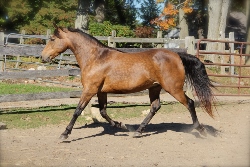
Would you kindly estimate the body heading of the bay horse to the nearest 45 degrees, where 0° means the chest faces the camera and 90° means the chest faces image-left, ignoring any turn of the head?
approximately 90°

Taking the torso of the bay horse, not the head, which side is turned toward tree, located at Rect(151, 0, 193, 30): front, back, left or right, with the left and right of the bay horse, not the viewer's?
right

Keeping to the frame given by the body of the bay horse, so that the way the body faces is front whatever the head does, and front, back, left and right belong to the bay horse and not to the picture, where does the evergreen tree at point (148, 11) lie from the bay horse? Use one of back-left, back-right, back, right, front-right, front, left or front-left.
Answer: right
